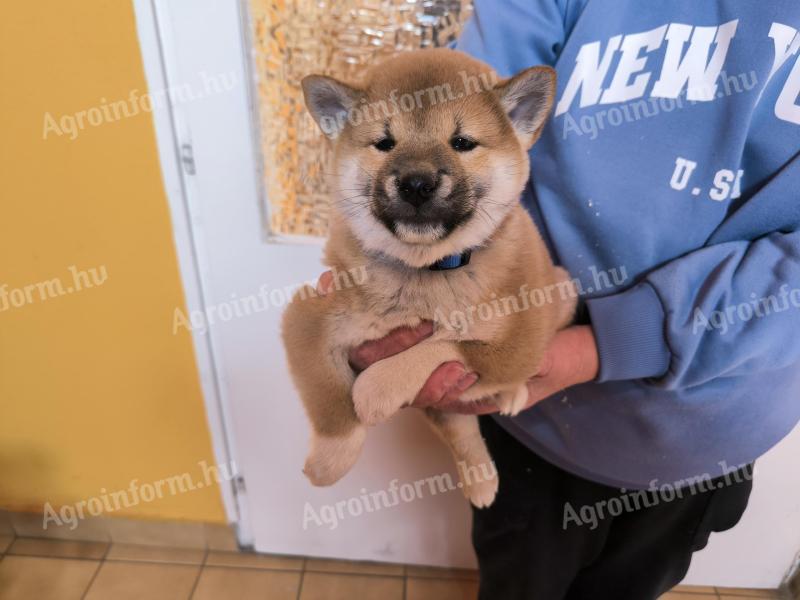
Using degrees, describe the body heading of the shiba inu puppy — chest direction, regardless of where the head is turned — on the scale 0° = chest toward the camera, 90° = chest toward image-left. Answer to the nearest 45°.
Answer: approximately 0°

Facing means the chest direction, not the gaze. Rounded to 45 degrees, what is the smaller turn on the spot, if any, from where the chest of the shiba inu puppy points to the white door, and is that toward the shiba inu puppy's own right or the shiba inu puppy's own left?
approximately 135° to the shiba inu puppy's own right
